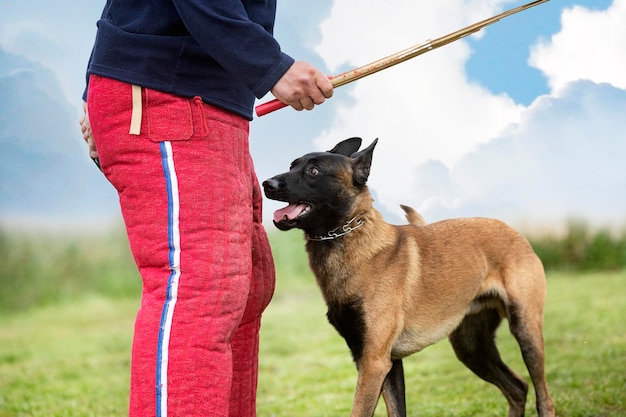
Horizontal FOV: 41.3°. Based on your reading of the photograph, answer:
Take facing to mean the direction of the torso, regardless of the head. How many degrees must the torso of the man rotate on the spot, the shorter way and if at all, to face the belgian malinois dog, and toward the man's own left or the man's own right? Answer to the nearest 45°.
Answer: approximately 45° to the man's own left

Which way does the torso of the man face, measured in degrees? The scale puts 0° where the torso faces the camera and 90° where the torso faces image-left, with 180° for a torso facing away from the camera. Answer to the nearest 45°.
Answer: approximately 270°
